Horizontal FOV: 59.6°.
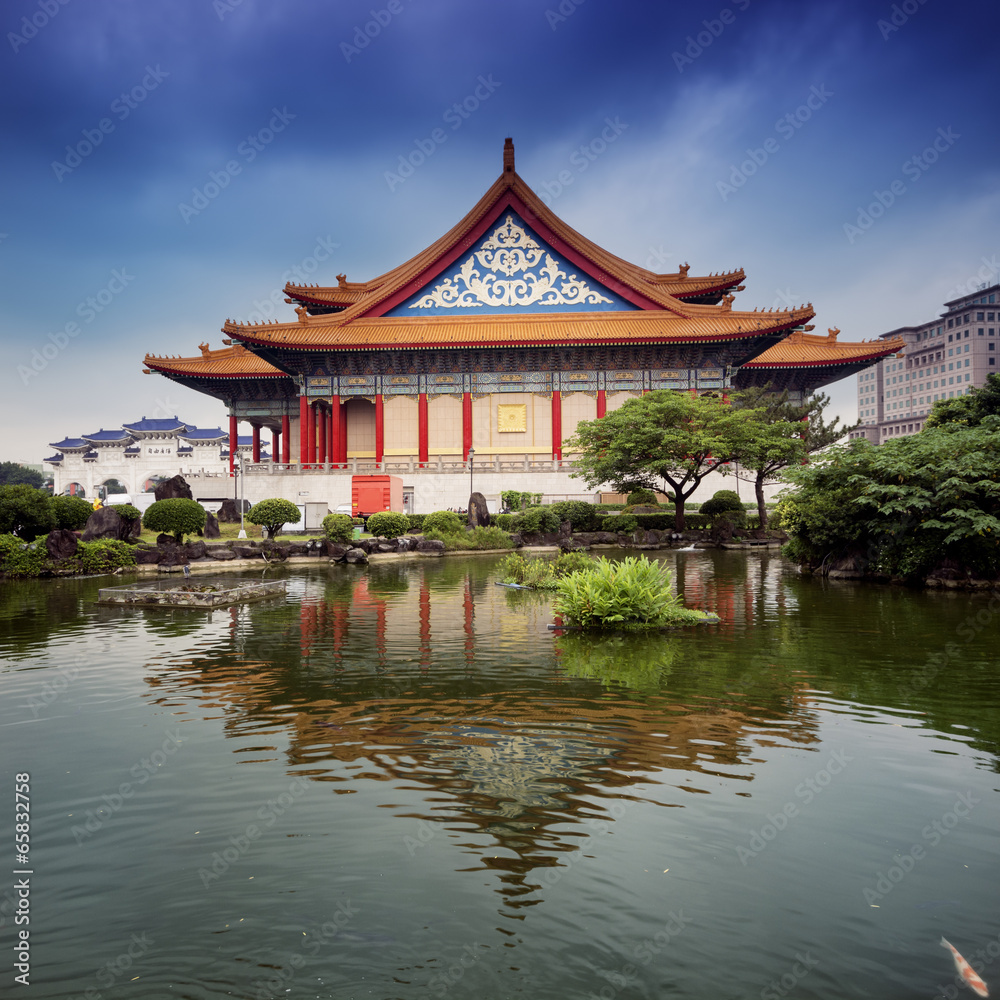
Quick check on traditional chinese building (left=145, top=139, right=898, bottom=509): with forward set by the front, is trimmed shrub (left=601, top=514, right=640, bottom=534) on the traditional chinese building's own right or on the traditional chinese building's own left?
on the traditional chinese building's own left
